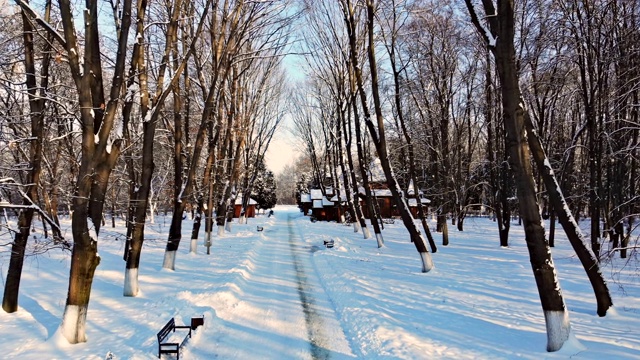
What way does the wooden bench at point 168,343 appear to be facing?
to the viewer's right

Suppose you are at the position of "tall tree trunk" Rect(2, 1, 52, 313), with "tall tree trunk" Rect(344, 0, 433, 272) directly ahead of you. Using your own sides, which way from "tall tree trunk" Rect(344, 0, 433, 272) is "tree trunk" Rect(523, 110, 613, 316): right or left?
right

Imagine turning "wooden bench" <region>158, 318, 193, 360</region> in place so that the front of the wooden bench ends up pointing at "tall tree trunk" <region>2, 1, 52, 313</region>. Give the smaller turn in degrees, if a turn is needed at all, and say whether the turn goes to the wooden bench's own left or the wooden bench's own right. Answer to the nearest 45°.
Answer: approximately 135° to the wooden bench's own left

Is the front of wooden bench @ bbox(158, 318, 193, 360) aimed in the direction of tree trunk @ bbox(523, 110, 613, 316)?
yes

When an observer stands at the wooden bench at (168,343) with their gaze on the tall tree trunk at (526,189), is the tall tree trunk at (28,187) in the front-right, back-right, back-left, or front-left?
back-left

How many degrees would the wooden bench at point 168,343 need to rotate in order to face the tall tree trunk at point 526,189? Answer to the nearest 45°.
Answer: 0° — it already faces it

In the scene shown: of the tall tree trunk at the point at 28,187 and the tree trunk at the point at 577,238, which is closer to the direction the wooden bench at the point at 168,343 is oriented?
the tree trunk
